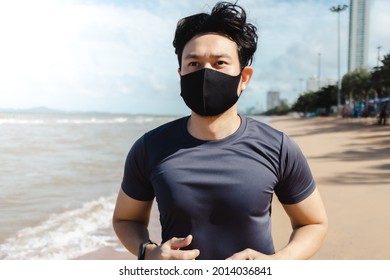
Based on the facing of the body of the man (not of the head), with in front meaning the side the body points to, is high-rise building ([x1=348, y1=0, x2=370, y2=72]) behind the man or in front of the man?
behind

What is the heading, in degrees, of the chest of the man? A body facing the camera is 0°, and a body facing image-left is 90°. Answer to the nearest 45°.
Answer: approximately 0°

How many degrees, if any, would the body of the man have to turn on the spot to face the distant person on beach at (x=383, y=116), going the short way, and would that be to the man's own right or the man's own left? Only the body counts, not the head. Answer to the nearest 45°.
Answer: approximately 180°
